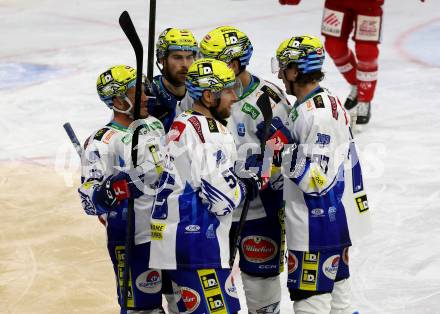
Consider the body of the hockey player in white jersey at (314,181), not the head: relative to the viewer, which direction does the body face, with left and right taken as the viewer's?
facing to the left of the viewer

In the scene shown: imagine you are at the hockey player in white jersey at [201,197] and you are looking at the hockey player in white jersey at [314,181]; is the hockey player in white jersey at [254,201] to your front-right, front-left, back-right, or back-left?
front-left

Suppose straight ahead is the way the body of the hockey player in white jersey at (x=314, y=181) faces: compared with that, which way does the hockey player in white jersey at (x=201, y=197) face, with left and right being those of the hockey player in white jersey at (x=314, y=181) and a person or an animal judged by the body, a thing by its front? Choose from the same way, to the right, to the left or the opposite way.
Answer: the opposite way

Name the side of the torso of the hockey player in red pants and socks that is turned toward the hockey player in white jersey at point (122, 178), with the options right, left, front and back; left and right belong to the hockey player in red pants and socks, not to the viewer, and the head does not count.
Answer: front

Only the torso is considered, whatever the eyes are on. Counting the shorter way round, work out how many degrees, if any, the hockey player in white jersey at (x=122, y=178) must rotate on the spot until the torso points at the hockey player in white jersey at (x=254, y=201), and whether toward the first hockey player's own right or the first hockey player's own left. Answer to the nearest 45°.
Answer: approximately 45° to the first hockey player's own left

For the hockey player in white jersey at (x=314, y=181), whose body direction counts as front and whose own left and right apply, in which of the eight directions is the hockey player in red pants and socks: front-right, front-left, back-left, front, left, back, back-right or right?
right

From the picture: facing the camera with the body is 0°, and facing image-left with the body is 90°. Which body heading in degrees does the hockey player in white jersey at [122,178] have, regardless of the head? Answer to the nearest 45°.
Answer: approximately 315°

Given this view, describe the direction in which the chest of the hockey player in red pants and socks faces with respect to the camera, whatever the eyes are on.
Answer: toward the camera

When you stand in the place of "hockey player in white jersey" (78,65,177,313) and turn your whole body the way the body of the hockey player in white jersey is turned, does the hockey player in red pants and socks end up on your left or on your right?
on your left

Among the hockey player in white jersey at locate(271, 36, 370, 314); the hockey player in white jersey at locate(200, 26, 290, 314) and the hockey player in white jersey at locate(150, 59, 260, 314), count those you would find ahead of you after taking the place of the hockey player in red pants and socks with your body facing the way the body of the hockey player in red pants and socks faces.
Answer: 3
